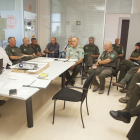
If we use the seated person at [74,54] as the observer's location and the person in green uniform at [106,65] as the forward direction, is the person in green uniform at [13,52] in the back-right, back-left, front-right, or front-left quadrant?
back-right

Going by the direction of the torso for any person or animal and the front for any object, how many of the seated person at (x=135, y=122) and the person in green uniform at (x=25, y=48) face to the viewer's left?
1

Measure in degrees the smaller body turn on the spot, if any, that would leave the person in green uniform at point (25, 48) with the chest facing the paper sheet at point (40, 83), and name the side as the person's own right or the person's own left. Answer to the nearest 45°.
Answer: approximately 45° to the person's own right

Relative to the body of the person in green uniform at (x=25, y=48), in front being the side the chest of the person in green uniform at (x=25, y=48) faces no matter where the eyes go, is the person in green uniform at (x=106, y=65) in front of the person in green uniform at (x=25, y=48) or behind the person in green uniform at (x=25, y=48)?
in front

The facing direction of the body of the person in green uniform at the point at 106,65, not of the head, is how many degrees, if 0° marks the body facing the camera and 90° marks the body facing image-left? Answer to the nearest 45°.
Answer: approximately 45°

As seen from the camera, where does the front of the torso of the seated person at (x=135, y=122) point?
to the viewer's left

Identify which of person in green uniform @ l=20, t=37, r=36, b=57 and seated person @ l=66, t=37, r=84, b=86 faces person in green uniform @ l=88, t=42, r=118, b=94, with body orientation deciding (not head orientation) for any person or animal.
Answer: person in green uniform @ l=20, t=37, r=36, b=57

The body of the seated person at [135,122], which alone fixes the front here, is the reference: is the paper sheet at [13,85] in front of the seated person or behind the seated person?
in front

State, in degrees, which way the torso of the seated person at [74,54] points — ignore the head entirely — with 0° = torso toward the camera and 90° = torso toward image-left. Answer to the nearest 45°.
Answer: approximately 45°

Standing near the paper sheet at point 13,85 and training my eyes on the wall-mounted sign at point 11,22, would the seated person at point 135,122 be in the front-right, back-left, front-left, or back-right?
back-right
